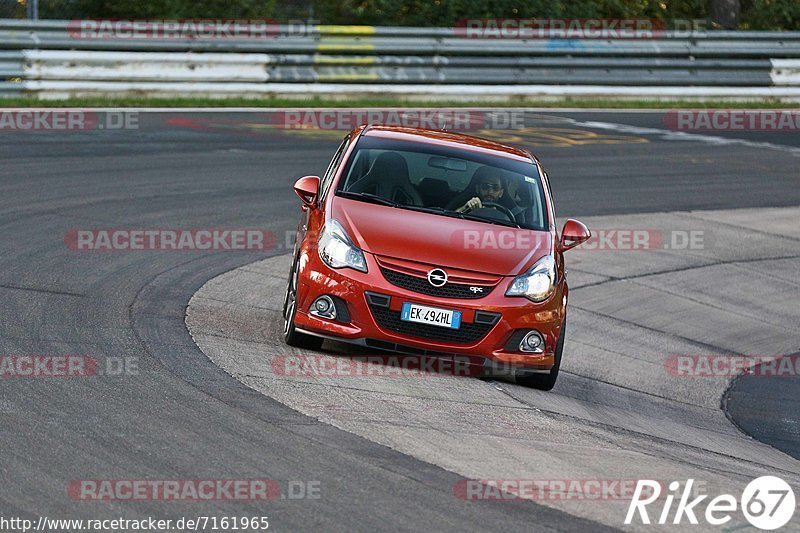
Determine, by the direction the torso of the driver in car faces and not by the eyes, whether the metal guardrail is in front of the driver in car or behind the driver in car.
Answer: behind

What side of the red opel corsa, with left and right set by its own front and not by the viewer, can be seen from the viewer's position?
front

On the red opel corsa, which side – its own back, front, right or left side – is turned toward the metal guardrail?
back

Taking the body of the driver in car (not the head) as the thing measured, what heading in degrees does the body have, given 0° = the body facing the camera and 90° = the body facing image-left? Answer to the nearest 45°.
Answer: approximately 0°

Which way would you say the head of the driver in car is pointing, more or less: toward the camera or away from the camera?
toward the camera
